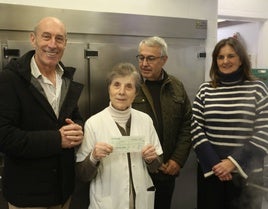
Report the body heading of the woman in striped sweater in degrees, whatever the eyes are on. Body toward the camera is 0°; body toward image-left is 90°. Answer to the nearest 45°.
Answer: approximately 0°

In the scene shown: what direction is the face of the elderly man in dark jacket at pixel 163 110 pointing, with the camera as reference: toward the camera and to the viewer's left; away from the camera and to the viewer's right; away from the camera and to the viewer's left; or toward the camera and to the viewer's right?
toward the camera and to the viewer's left

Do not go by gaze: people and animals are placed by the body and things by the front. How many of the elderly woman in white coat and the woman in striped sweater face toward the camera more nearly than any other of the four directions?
2

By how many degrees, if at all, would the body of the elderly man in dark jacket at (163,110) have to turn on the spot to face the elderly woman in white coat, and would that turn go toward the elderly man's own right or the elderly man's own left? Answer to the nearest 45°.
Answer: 0° — they already face them

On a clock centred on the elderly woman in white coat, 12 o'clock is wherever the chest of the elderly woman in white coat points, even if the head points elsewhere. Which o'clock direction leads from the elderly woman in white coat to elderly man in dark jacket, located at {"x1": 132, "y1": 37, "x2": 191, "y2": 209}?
The elderly man in dark jacket is roughly at 7 o'clock from the elderly woman in white coat.

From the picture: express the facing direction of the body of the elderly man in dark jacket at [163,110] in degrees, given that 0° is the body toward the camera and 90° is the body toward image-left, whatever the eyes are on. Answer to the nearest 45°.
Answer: approximately 45°
